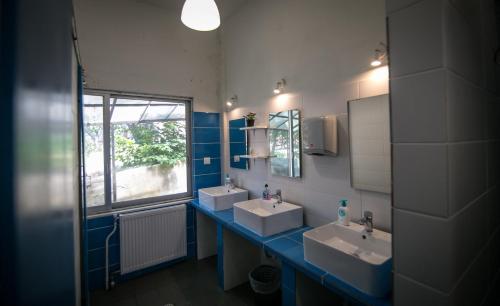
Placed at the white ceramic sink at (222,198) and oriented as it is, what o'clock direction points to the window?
The window is roughly at 2 o'clock from the white ceramic sink.
